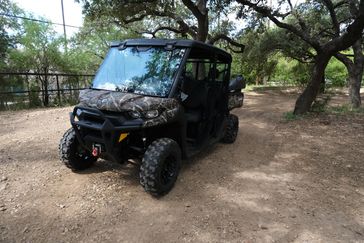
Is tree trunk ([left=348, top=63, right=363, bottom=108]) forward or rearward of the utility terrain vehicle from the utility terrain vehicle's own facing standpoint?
rearward

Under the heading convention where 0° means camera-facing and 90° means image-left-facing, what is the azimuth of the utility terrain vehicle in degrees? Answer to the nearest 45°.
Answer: approximately 45°

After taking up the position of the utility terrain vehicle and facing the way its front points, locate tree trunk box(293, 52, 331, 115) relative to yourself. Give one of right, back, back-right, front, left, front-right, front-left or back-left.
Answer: back

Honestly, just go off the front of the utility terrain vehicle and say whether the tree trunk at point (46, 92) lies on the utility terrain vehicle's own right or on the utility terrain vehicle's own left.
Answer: on the utility terrain vehicle's own right
